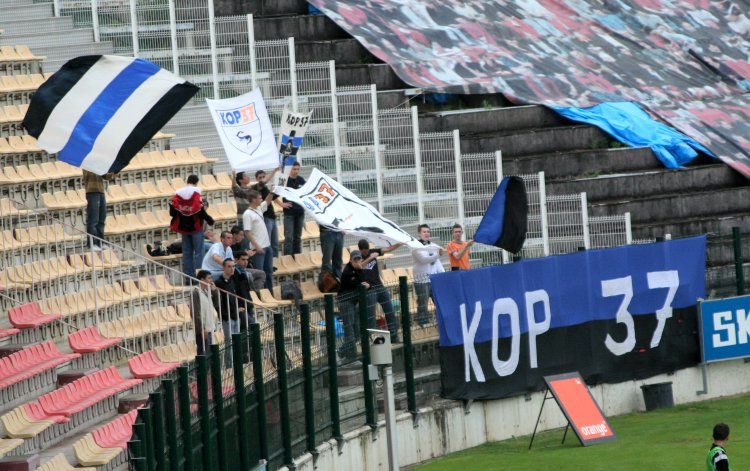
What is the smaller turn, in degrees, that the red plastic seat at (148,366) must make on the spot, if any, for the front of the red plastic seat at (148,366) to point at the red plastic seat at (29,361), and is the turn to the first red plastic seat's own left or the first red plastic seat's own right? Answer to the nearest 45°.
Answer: approximately 90° to the first red plastic seat's own right

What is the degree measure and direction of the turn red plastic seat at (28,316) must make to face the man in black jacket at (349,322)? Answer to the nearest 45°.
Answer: approximately 45° to its left

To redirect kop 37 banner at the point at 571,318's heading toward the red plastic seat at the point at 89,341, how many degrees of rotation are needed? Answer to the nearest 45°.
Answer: approximately 45° to its right

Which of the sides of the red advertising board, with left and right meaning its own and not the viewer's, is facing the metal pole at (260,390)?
right

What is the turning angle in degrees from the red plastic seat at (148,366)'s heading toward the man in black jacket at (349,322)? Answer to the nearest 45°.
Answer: approximately 45° to its left

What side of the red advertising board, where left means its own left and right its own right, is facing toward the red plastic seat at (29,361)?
right

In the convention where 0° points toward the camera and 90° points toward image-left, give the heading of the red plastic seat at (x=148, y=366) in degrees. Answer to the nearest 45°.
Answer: approximately 315°

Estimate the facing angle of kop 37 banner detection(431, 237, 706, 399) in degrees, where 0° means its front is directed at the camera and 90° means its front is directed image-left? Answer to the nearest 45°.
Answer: approximately 0°

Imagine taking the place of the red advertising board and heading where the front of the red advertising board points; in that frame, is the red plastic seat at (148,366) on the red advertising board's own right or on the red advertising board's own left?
on the red advertising board's own right

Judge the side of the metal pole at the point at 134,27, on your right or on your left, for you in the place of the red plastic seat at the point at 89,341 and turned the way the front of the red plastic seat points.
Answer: on your left
